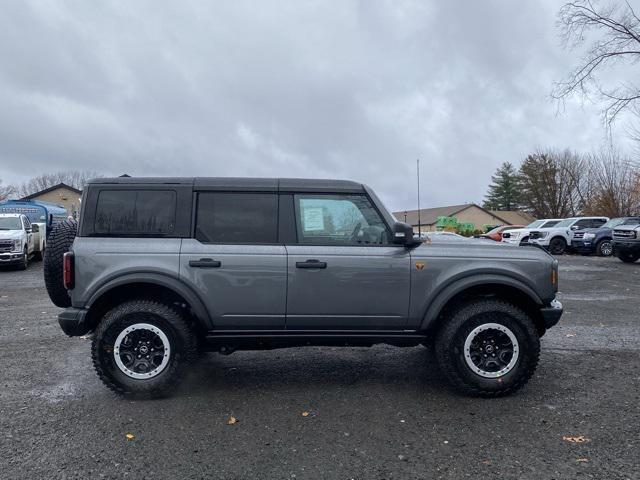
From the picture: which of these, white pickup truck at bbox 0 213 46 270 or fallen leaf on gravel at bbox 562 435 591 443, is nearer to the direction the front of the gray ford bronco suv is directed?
the fallen leaf on gravel

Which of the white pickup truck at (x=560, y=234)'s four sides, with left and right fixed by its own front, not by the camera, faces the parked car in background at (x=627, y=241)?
left

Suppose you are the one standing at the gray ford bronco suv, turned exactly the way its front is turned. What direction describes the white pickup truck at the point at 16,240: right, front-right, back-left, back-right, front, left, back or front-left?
back-left

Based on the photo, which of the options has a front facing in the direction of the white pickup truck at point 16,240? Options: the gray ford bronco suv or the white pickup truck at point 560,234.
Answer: the white pickup truck at point 560,234

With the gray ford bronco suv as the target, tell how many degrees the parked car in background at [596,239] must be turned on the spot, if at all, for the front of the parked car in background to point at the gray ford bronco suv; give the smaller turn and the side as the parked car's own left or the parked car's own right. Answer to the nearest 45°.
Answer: approximately 45° to the parked car's own left

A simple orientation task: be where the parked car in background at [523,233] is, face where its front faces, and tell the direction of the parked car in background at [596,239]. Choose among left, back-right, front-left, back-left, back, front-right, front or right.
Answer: left

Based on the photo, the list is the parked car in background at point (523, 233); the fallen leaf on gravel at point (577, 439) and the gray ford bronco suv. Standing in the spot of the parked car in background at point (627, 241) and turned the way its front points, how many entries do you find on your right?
1

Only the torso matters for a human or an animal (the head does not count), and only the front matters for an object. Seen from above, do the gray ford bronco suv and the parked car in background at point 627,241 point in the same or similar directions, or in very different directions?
very different directions

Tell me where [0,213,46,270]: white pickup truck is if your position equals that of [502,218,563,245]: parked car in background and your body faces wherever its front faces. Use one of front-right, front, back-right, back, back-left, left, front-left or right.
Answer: front

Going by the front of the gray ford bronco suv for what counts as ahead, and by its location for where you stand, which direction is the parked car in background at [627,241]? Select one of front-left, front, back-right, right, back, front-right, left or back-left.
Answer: front-left

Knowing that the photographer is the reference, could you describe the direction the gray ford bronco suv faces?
facing to the right of the viewer

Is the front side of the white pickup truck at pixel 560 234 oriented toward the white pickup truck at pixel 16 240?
yes

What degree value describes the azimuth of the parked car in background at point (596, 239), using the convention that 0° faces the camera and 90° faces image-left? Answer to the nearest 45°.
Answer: approximately 45°

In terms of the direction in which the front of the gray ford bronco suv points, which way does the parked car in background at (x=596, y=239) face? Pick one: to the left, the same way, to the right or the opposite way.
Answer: the opposite way

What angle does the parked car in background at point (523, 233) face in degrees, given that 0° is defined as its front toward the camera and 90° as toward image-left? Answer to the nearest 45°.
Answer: approximately 45°
